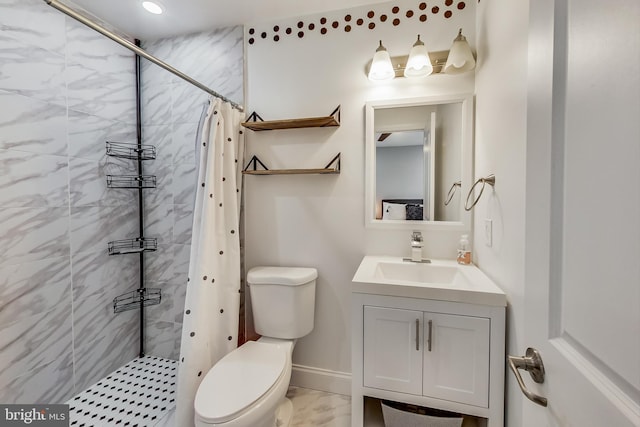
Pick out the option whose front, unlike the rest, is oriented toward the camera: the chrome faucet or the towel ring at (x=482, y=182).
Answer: the chrome faucet

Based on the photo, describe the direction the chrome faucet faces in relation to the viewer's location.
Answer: facing the viewer

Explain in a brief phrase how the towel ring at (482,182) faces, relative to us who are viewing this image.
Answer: facing to the left of the viewer

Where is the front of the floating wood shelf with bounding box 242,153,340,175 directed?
toward the camera

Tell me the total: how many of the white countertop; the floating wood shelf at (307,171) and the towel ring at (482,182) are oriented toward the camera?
2

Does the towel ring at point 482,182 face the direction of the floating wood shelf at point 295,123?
yes

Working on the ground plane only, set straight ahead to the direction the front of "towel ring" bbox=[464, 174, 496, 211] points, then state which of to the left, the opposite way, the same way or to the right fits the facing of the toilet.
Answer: to the left

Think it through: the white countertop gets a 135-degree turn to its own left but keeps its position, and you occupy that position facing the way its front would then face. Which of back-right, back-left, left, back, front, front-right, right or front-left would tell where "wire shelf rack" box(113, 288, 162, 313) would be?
back-left

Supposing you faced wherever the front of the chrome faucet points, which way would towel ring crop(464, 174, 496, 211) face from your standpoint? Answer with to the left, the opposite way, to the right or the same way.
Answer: to the right

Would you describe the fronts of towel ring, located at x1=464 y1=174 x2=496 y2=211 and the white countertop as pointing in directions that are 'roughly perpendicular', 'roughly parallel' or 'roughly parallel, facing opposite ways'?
roughly perpendicular

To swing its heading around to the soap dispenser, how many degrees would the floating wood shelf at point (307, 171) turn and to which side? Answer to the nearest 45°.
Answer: approximately 90° to its left

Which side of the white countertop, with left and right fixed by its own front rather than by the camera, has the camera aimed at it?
front

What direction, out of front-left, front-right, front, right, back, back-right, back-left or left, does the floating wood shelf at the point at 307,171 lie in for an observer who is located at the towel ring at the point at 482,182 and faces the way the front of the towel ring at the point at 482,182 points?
front

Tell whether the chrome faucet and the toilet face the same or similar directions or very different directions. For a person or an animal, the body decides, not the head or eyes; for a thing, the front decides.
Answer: same or similar directions

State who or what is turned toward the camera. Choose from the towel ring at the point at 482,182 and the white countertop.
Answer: the white countertop
